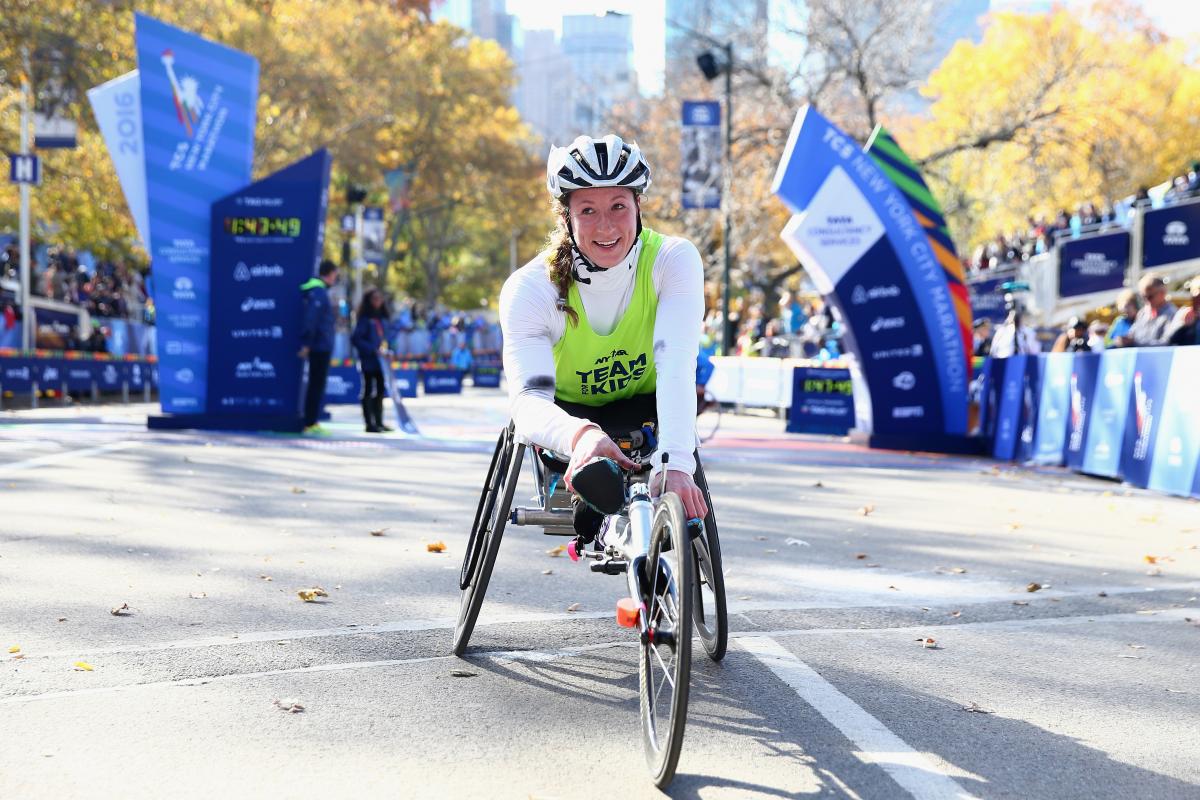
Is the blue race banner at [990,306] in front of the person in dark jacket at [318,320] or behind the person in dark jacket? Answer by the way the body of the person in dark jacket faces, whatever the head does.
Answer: in front

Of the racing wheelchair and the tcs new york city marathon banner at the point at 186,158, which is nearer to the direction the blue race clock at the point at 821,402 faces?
the racing wheelchair

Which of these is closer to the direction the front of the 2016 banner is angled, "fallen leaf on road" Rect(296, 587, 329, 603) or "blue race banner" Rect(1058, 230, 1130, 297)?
the fallen leaf on road

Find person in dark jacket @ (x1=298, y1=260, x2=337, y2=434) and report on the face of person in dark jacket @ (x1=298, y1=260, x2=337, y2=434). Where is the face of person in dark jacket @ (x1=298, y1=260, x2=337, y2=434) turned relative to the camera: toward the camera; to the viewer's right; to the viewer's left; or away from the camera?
to the viewer's right

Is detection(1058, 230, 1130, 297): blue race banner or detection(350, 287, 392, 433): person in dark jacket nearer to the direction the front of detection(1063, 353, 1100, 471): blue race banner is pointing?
the person in dark jacket

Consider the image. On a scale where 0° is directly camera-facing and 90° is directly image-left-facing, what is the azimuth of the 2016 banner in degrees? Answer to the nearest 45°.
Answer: approximately 0°

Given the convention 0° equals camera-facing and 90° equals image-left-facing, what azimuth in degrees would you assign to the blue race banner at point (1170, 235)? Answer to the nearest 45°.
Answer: approximately 45°
